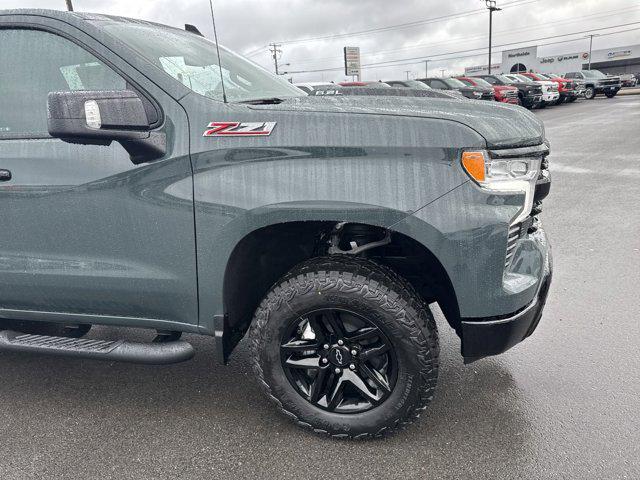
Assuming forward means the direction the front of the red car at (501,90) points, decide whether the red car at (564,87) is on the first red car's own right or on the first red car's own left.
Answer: on the first red car's own left

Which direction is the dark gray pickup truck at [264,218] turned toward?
to the viewer's right

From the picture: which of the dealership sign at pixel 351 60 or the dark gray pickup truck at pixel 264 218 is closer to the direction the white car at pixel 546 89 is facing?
the dark gray pickup truck

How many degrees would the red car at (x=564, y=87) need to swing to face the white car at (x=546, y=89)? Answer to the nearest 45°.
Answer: approximately 45° to its right

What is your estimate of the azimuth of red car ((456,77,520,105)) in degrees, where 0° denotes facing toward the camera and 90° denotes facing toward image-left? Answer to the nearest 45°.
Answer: approximately 315°

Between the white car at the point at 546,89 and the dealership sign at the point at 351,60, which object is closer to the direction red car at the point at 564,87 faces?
the white car

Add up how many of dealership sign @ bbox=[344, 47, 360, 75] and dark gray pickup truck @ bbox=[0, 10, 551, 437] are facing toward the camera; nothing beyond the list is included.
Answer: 1

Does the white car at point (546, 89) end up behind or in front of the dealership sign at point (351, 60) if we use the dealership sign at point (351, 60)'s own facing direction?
in front

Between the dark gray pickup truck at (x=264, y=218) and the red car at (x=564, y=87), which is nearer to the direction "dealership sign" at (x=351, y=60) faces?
the dark gray pickup truck

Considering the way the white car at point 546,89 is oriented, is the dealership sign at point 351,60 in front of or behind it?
behind

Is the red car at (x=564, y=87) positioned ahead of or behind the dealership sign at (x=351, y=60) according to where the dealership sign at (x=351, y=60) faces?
ahead
